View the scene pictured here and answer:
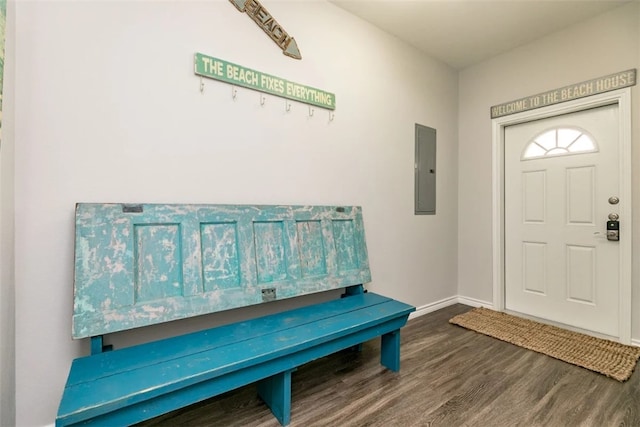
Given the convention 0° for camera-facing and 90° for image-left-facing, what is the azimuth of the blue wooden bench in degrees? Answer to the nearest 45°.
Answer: approximately 315°

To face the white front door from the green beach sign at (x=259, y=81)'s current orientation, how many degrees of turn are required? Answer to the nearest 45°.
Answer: approximately 45° to its left

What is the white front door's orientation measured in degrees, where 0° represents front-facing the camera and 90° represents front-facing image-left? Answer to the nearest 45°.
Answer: approximately 45°

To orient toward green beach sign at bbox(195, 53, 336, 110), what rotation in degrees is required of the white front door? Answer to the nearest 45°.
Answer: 0° — it already faces it

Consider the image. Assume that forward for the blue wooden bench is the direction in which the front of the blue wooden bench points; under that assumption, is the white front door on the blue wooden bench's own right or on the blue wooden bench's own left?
on the blue wooden bench's own left
